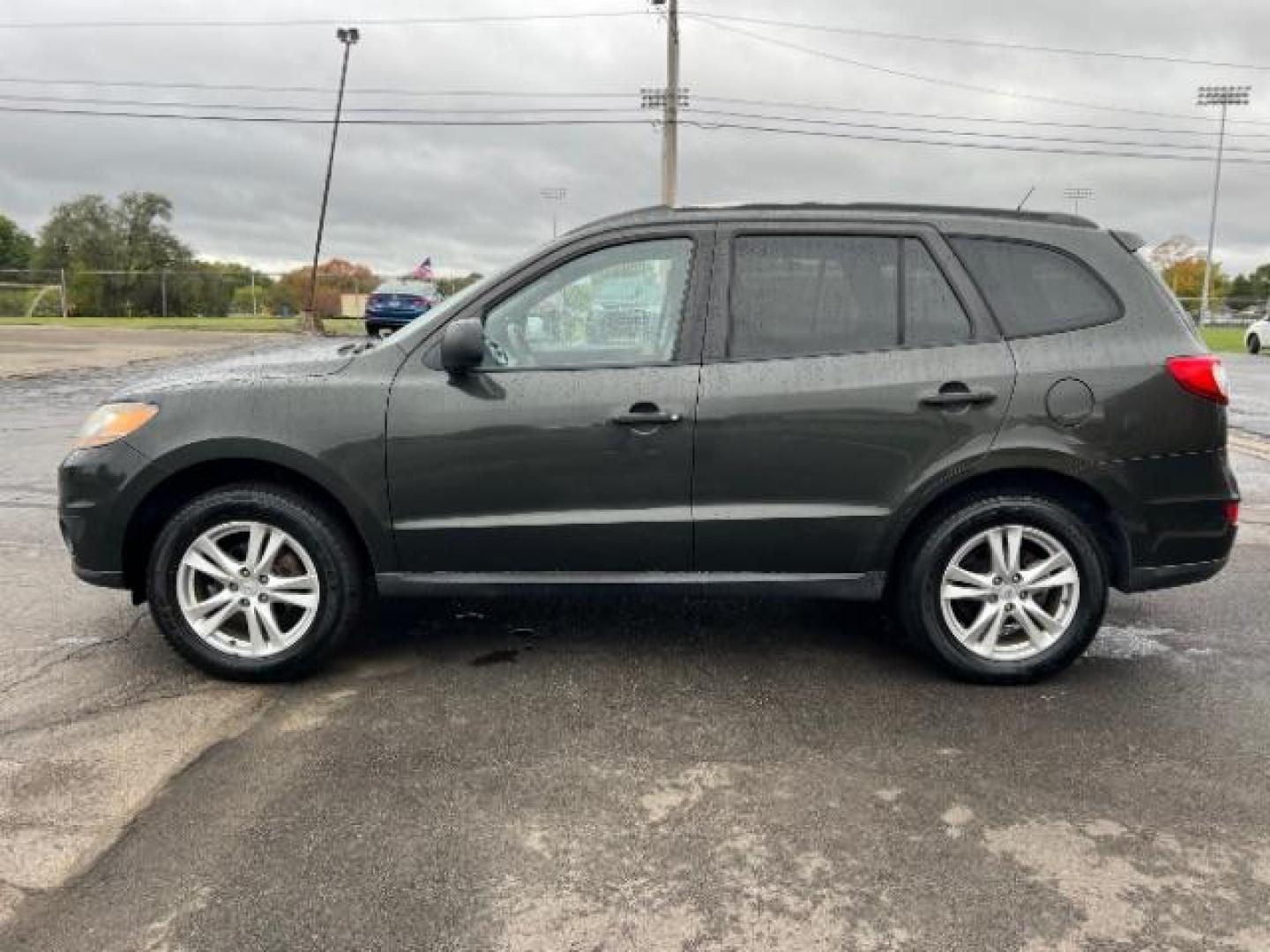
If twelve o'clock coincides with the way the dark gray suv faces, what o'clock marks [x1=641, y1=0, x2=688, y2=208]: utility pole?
The utility pole is roughly at 3 o'clock from the dark gray suv.

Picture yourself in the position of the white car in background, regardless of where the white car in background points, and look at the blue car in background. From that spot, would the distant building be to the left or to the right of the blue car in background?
right

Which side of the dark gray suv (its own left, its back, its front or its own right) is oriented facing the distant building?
right

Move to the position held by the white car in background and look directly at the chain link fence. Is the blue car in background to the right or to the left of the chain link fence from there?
left

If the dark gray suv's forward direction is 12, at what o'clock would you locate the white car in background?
The white car in background is roughly at 4 o'clock from the dark gray suv.

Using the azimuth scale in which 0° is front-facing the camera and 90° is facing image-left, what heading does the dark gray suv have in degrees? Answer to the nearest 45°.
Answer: approximately 90°
